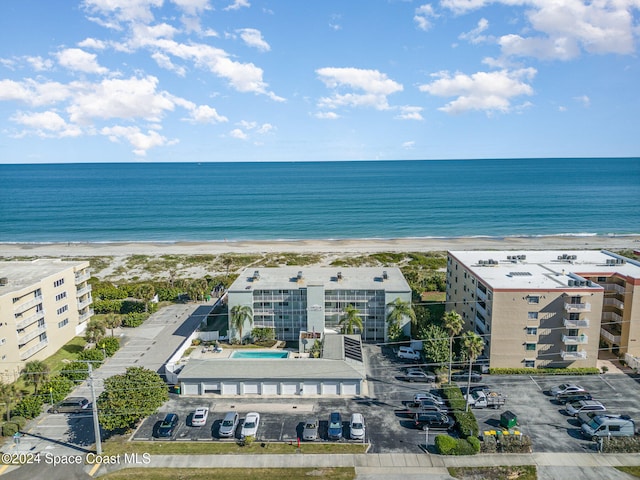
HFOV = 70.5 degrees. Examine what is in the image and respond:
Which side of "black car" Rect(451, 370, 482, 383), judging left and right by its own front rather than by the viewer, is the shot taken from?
left

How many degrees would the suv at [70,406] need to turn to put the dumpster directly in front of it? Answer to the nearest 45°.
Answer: approximately 135° to its left

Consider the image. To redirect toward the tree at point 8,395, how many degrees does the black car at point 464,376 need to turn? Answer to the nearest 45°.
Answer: approximately 45° to its left

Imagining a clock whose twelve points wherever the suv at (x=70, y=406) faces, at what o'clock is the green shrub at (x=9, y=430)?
The green shrub is roughly at 11 o'clock from the suv.

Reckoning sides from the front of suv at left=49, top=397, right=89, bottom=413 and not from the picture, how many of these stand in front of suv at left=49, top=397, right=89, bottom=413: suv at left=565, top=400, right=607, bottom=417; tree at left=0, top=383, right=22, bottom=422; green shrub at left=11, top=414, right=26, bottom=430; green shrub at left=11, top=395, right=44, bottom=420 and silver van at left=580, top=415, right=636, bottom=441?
3

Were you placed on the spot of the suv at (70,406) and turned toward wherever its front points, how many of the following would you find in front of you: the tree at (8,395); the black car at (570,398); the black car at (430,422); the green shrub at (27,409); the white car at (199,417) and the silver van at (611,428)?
2

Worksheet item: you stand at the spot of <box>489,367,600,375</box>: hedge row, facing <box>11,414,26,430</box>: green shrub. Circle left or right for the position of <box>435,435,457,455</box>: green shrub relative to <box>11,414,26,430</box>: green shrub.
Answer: left

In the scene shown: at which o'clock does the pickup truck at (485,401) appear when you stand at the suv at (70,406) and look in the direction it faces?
The pickup truck is roughly at 7 o'clock from the suv.

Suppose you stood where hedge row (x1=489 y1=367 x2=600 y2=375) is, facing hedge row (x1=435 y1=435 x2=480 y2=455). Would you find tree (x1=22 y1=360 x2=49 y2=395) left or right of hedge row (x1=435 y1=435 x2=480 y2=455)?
right

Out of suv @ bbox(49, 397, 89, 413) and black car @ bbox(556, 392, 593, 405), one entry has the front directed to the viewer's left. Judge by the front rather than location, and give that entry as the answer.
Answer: the suv

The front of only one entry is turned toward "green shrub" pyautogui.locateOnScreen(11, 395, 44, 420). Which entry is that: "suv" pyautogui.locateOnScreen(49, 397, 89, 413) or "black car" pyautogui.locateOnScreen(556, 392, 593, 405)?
the suv

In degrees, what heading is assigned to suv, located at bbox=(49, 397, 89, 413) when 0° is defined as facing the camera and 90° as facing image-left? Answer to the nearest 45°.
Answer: approximately 90°

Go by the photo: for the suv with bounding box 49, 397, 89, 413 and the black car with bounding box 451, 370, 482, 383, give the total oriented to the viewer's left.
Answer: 2
